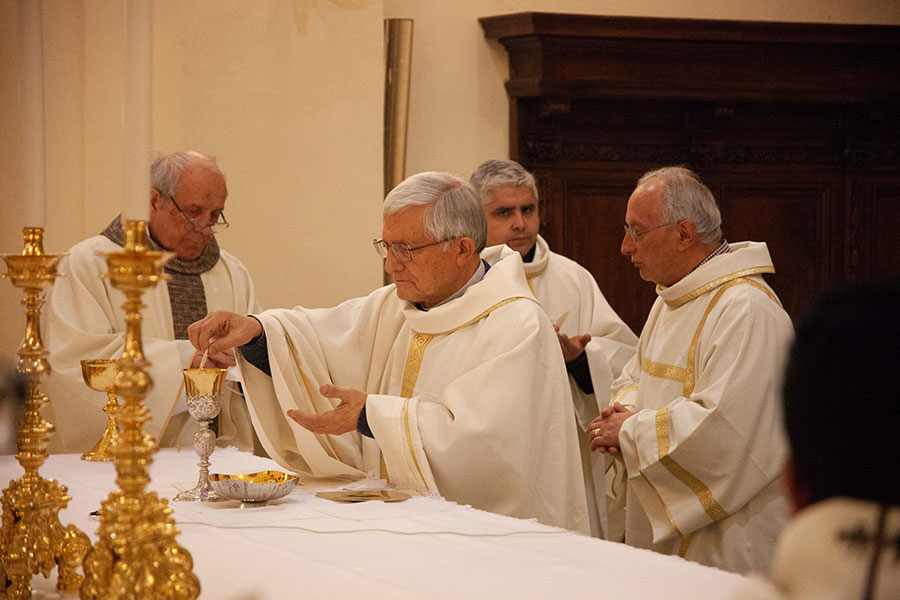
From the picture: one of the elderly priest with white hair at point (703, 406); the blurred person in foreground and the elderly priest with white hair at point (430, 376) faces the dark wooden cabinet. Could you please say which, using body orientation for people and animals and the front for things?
the blurred person in foreground

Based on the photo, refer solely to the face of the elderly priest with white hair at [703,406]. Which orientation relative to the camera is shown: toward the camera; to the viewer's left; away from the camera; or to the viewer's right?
to the viewer's left

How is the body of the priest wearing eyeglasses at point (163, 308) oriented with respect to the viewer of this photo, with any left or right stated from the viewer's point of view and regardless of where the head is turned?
facing the viewer and to the right of the viewer

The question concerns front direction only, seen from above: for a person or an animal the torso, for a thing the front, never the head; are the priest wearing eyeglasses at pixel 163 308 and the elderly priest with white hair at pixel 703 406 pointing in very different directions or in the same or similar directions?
very different directions

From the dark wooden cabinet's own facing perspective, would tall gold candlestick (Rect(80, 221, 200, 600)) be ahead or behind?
ahead

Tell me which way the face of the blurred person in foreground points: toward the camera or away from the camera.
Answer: away from the camera

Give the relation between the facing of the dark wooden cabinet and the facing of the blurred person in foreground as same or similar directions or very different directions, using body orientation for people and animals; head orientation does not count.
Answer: very different directions

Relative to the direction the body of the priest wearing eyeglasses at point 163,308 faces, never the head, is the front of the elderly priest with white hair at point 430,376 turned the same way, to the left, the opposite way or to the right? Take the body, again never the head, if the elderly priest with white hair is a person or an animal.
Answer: to the right

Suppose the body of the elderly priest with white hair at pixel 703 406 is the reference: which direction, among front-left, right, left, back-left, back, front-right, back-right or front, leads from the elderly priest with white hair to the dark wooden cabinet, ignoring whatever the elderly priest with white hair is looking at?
right

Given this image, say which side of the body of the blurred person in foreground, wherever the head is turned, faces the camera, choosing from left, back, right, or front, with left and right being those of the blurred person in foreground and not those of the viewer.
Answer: back

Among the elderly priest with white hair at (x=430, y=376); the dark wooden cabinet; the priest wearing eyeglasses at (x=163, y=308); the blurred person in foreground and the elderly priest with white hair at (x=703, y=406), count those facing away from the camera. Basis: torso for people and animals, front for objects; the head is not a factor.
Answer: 1

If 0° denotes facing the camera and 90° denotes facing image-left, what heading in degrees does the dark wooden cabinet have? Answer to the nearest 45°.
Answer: approximately 0°

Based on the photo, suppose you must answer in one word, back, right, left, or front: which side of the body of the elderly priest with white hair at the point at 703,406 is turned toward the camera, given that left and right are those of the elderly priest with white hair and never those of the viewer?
left

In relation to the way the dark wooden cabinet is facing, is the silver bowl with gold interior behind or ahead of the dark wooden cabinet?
ahead

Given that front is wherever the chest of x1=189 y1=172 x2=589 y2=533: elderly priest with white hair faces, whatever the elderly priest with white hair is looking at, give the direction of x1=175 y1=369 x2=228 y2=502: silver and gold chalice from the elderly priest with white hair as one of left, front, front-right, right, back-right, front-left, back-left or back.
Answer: front

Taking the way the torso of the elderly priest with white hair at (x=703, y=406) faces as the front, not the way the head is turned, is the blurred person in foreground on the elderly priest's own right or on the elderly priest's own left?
on the elderly priest's own left

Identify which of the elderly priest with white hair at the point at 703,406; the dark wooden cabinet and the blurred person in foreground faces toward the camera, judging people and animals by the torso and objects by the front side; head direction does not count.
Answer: the dark wooden cabinet

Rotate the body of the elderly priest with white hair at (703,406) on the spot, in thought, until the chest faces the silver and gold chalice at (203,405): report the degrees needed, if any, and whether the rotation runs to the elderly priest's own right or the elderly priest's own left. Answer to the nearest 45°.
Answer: approximately 45° to the elderly priest's own left

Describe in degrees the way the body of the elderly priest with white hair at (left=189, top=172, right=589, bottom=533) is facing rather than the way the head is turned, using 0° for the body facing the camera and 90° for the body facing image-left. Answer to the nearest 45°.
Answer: approximately 45°

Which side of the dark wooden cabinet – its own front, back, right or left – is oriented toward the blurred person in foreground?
front

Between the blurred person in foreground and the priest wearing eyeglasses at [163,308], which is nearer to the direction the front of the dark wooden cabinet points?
the blurred person in foreground
